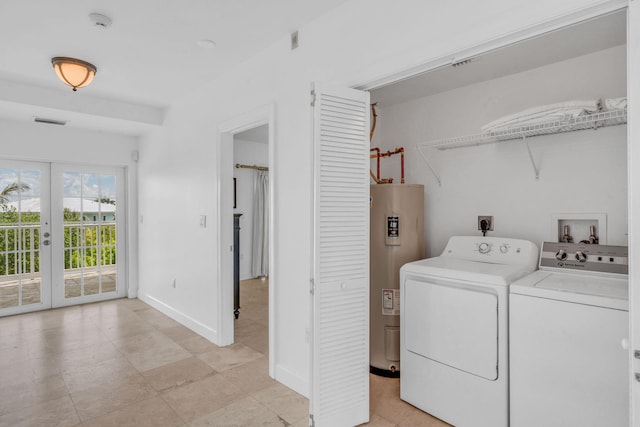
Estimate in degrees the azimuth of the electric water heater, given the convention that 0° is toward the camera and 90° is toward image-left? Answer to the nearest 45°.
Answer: approximately 0°

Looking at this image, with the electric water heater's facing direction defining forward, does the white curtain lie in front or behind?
behind

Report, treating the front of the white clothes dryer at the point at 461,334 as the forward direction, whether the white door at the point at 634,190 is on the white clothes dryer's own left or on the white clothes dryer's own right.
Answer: on the white clothes dryer's own left

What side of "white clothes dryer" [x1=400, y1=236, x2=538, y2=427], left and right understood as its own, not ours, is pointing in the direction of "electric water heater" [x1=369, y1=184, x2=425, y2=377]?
right

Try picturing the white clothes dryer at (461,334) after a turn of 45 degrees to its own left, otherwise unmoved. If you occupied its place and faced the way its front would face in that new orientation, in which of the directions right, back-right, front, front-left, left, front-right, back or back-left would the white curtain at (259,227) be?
back-right

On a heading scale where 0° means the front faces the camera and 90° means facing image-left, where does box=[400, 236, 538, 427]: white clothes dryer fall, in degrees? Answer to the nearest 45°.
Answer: approximately 45°

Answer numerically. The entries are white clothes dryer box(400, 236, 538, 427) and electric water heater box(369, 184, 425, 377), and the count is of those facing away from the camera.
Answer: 0

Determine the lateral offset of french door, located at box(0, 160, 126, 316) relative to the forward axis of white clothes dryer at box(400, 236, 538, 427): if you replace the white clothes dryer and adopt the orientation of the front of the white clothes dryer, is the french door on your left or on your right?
on your right

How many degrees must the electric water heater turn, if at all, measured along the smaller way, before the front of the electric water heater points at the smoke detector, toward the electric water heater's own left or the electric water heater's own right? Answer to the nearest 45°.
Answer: approximately 45° to the electric water heater's own right
